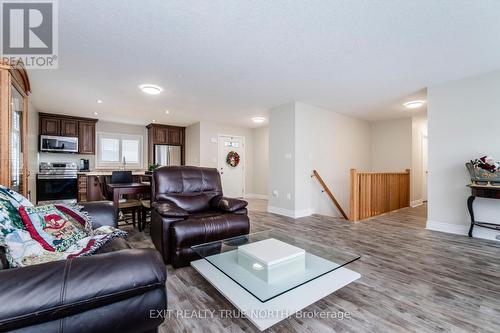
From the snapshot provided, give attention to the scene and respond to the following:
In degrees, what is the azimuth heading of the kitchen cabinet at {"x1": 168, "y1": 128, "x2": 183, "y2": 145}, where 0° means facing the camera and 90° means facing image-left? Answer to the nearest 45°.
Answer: approximately 0°

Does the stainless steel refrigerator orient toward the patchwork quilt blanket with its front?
yes

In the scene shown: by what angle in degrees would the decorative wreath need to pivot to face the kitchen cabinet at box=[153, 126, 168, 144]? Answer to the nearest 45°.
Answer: approximately 90° to its right

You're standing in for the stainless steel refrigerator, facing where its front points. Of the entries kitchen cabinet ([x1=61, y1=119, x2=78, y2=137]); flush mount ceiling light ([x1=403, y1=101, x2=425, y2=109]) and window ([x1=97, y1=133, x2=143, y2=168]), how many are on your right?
2

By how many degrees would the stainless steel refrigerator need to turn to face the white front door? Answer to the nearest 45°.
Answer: approximately 90° to its left

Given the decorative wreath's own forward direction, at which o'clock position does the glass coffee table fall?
The glass coffee table is roughly at 12 o'clock from the decorative wreath.

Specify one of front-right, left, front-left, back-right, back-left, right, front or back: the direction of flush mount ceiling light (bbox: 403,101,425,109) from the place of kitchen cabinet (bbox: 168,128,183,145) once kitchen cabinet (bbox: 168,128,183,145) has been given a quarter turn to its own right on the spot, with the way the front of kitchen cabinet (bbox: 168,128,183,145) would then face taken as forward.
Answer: back-left

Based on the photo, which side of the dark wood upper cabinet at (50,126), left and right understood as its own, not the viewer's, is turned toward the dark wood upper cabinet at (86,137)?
left
